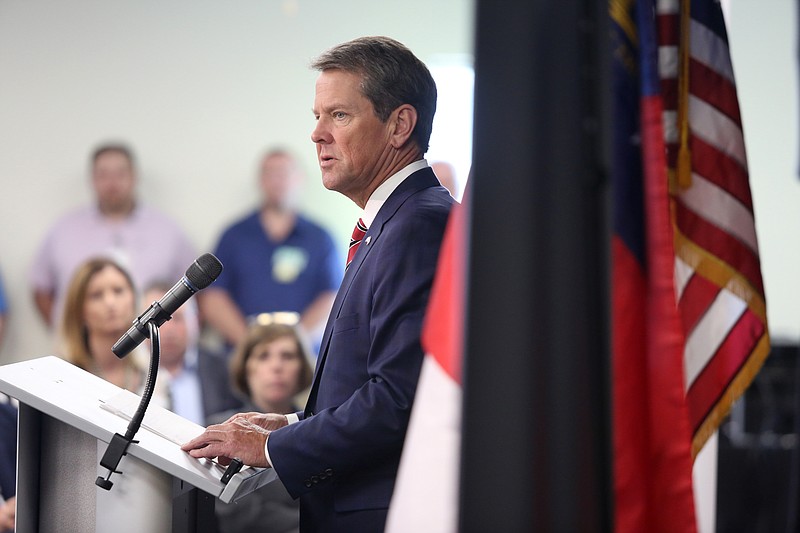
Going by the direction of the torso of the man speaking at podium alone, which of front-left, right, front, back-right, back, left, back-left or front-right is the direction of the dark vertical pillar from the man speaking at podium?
left

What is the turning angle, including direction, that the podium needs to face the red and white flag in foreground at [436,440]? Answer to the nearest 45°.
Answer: approximately 135° to its left

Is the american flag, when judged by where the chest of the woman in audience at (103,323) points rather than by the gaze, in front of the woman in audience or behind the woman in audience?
in front

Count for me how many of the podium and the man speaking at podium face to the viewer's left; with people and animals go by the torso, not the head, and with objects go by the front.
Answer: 2

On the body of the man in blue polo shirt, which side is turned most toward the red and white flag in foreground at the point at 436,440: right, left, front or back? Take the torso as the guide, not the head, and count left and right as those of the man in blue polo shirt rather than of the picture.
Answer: front

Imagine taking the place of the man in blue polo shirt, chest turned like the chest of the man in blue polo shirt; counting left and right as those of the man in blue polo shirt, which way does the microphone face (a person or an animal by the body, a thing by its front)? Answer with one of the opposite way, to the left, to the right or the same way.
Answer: to the left

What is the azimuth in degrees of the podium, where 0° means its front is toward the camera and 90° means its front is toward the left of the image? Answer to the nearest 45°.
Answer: approximately 90°

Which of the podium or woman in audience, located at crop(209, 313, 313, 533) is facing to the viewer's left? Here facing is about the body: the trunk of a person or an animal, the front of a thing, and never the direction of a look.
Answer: the podium

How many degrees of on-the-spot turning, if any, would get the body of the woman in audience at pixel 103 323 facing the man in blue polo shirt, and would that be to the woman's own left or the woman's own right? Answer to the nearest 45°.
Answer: approximately 90° to the woman's own left

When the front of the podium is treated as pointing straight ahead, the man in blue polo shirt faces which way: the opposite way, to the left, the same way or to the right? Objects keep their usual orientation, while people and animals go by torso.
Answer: to the left

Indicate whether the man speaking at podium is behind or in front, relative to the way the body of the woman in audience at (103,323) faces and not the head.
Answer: in front

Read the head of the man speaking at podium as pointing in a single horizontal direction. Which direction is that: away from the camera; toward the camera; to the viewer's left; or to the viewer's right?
to the viewer's left

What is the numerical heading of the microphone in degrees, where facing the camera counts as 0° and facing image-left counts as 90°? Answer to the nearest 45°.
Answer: approximately 270°

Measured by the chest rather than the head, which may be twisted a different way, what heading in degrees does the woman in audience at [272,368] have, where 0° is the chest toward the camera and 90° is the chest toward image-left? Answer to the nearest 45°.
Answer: approximately 0°

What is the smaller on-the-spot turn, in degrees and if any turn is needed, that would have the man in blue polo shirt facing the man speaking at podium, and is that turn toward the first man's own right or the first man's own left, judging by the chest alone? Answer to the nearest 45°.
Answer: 0° — they already face them

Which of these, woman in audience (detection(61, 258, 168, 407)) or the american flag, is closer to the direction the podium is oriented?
the woman in audience
